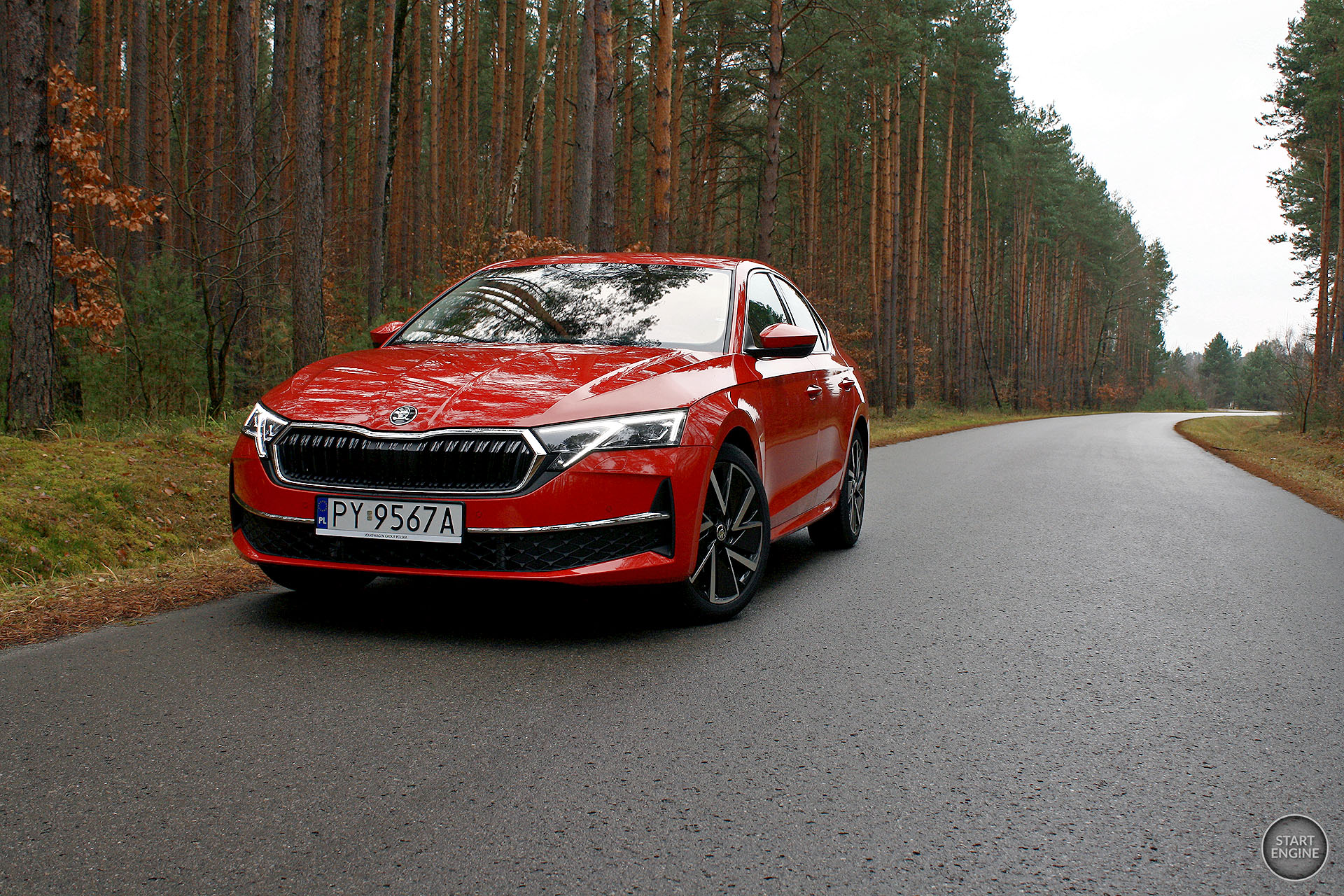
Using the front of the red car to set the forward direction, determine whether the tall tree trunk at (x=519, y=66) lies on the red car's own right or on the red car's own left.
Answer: on the red car's own right

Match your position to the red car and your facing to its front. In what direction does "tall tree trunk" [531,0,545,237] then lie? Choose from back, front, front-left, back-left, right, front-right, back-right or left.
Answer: back-right

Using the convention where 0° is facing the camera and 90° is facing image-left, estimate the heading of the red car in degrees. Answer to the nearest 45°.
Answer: approximately 45°

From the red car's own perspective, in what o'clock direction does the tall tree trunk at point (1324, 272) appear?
The tall tree trunk is roughly at 6 o'clock from the red car.

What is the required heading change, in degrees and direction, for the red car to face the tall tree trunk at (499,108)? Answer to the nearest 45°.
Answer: approximately 135° to its right
